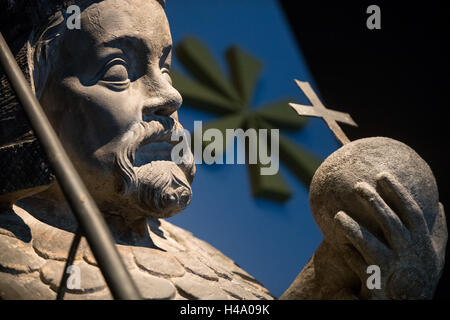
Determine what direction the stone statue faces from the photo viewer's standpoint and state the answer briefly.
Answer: facing the viewer and to the right of the viewer
